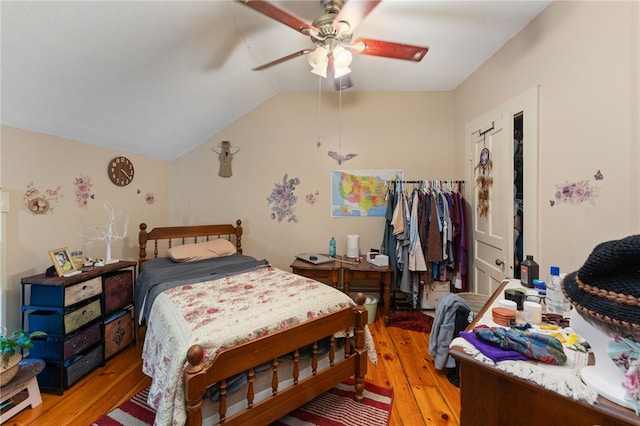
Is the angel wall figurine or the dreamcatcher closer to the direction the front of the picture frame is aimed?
the dreamcatcher

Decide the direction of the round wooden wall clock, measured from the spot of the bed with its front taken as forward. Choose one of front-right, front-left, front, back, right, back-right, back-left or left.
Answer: back

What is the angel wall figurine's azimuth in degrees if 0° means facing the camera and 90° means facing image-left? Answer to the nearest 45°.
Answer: approximately 0°

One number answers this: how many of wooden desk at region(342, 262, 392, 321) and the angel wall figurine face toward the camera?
2
